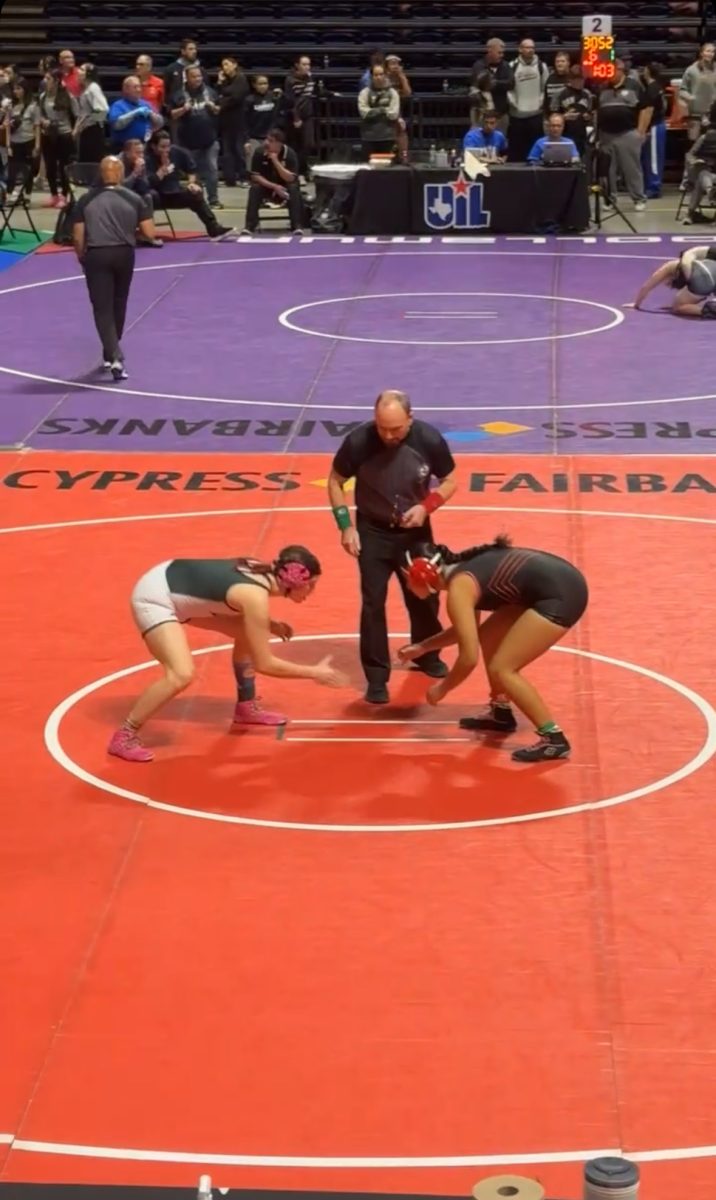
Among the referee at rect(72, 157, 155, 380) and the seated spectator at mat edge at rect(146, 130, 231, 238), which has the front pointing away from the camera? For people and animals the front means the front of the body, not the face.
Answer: the referee

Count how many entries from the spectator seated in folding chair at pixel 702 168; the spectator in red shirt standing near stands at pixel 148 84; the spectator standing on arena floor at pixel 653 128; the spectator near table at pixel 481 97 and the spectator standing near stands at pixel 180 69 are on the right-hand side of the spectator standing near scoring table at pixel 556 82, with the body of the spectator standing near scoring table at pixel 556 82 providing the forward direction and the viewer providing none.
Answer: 3

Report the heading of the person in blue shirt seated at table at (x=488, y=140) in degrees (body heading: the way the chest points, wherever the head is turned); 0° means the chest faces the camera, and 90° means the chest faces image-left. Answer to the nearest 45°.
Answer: approximately 0°

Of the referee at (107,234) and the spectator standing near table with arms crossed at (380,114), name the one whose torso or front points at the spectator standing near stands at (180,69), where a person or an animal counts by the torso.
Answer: the referee

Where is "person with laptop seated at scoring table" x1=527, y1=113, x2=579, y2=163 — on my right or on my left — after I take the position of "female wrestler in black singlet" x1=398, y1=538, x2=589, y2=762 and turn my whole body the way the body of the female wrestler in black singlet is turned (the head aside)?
on my right

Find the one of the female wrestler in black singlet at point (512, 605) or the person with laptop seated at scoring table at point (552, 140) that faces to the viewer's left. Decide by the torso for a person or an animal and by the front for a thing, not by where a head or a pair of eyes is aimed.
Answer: the female wrestler in black singlet

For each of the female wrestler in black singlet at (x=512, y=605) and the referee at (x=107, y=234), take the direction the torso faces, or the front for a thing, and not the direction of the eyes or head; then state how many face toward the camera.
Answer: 0

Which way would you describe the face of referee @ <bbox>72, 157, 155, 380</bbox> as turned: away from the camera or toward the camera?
away from the camera

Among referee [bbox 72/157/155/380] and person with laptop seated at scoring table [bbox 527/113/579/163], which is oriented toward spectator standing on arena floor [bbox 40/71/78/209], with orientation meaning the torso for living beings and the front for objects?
the referee

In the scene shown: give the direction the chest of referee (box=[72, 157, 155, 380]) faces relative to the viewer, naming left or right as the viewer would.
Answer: facing away from the viewer
